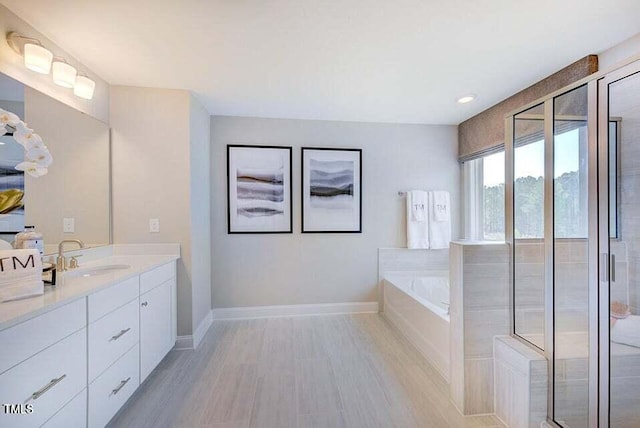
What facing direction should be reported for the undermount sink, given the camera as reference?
facing the viewer and to the right of the viewer

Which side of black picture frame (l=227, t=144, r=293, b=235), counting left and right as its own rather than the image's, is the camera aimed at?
front

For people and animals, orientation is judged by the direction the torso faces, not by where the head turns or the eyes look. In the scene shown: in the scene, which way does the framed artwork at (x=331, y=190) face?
toward the camera

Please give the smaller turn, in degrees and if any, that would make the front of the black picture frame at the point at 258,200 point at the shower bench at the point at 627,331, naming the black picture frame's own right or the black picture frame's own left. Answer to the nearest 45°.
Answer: approximately 45° to the black picture frame's own left

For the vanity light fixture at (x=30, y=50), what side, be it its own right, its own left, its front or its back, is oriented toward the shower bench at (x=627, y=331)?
front

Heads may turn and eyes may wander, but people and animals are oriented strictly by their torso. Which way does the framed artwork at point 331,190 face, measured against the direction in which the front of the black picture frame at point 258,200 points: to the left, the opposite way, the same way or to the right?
the same way

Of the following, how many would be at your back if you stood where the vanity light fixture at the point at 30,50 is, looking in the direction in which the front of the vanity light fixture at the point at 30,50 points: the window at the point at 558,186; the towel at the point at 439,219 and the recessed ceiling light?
0

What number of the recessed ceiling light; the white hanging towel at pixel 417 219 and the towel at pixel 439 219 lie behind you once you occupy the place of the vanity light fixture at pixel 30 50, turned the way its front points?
0

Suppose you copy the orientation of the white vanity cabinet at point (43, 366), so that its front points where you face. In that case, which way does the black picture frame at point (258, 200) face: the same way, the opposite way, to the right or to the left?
to the right

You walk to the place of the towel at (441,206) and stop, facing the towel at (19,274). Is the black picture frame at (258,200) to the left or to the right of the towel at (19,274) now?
right

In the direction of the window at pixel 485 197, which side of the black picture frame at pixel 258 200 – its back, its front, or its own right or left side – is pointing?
left

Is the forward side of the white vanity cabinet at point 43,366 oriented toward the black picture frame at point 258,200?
no
